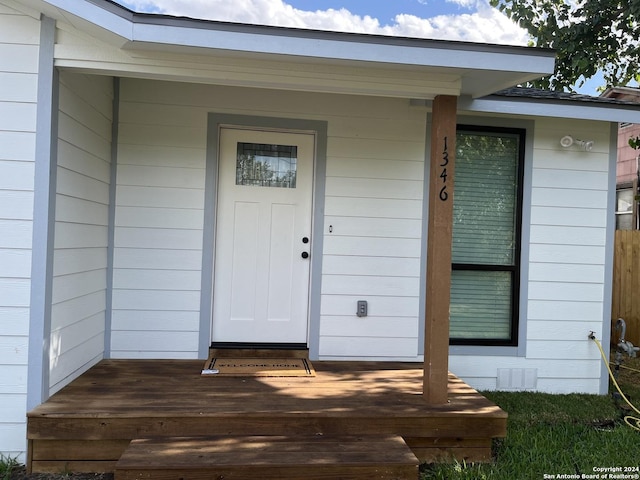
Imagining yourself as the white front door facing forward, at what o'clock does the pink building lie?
The pink building is roughly at 8 o'clock from the white front door.

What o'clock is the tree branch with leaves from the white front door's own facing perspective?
The tree branch with leaves is roughly at 8 o'clock from the white front door.

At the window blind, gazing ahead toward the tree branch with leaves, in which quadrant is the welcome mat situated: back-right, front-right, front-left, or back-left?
back-left

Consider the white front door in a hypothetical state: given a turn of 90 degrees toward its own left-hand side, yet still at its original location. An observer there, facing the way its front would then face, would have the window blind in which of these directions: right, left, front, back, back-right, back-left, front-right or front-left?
front

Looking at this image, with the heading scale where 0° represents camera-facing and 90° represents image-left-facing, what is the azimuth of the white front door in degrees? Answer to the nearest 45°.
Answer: approximately 0°
